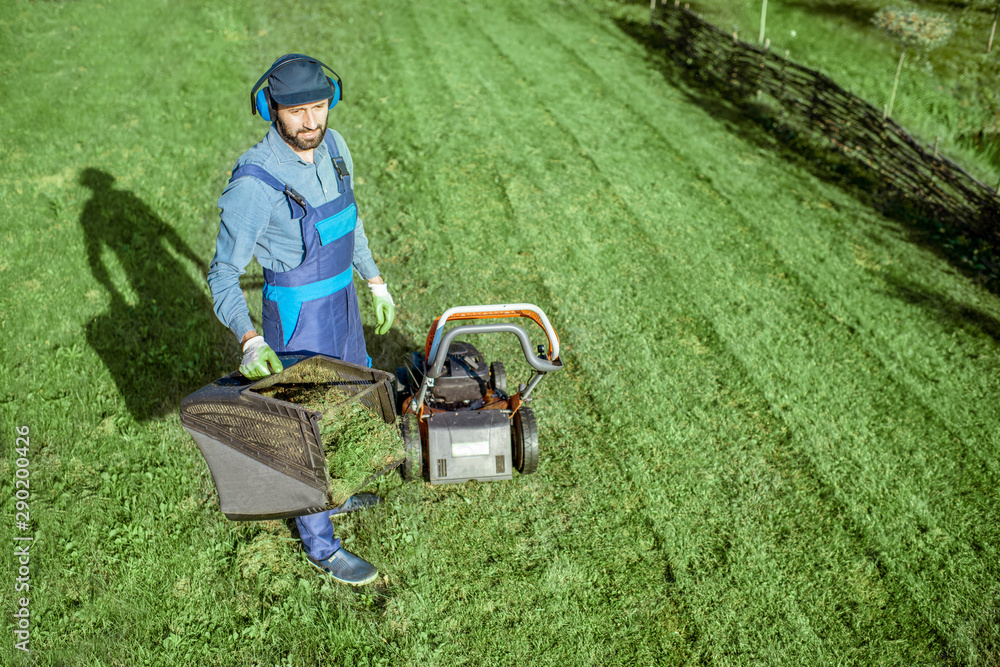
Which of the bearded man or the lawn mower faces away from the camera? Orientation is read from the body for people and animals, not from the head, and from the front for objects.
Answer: the lawn mower

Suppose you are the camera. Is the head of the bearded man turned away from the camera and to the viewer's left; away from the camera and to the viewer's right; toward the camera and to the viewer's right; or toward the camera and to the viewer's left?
toward the camera and to the viewer's right

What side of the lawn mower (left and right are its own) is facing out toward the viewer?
back

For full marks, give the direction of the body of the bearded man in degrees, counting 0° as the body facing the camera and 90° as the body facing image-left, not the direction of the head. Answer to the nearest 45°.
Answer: approximately 315°

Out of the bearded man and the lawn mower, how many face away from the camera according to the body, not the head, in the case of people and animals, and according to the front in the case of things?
1
